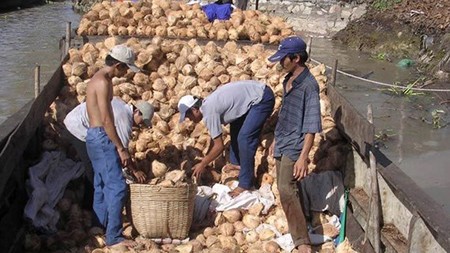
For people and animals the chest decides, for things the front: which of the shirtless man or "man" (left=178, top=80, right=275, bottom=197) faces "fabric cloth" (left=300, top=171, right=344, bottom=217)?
the shirtless man

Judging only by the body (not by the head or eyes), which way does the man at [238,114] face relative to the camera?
to the viewer's left

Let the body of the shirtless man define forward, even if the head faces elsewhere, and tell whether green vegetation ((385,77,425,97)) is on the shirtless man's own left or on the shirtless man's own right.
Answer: on the shirtless man's own left

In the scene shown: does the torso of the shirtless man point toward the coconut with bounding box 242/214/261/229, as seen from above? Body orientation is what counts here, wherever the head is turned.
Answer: yes

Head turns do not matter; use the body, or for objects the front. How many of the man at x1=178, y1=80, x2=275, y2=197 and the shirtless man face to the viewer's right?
1

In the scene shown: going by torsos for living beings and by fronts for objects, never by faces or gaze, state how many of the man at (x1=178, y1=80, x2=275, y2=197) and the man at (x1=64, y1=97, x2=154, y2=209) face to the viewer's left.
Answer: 1

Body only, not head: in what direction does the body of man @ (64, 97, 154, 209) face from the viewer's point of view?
to the viewer's right

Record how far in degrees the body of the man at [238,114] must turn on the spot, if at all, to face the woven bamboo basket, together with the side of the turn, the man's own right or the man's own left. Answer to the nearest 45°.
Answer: approximately 45° to the man's own left

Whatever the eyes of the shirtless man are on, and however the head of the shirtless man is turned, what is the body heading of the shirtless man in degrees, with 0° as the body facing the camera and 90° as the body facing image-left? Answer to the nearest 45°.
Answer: approximately 270°

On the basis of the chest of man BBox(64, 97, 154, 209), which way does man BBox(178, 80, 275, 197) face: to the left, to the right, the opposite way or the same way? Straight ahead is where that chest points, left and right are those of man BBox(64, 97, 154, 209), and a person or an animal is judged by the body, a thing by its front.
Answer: the opposite way

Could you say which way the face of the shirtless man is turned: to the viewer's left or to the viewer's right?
to the viewer's right
